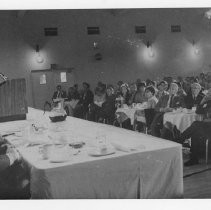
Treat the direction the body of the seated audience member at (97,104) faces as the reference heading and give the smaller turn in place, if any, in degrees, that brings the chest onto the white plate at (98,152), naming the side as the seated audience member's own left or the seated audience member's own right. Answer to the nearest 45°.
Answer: approximately 45° to the seated audience member's own left

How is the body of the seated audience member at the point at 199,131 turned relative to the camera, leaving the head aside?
to the viewer's left

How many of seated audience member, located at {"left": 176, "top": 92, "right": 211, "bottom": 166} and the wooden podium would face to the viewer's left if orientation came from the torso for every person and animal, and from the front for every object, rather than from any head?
1

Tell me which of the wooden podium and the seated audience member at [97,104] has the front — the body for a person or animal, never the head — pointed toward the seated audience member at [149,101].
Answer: the wooden podium

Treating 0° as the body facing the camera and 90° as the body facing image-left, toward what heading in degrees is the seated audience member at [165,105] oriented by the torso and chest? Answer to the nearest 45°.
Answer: approximately 45°

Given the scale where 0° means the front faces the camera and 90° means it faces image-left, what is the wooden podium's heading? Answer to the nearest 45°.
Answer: approximately 270°
